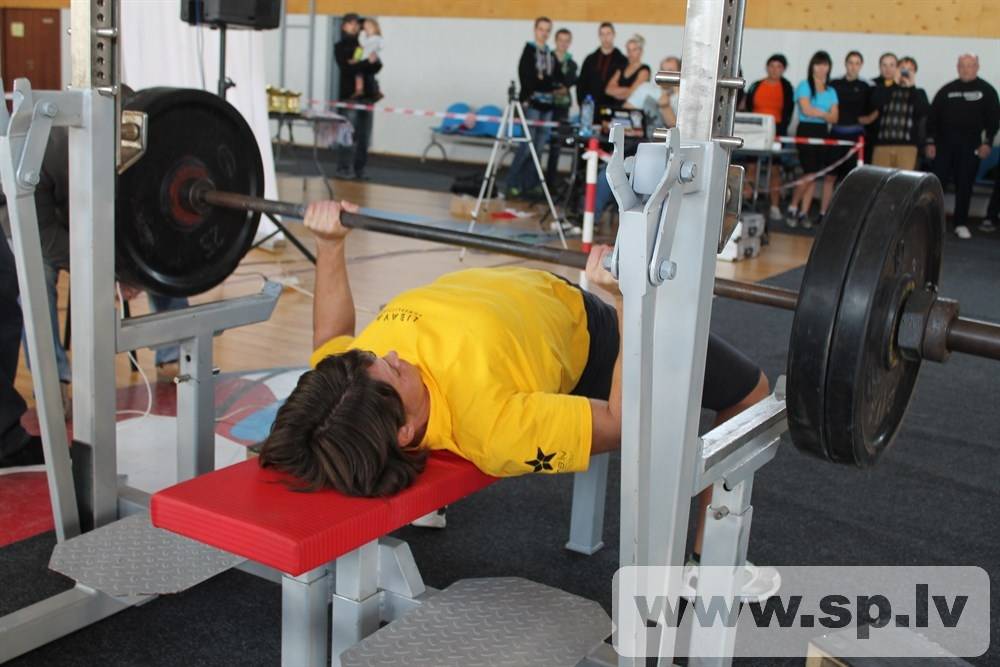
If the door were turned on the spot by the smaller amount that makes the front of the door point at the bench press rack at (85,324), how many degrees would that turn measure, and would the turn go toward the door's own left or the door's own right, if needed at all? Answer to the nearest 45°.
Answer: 0° — it already faces it

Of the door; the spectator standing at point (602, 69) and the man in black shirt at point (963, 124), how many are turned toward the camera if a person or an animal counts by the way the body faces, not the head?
3

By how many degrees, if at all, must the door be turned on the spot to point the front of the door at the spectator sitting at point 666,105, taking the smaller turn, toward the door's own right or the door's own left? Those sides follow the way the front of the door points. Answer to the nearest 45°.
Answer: approximately 45° to the door's own left

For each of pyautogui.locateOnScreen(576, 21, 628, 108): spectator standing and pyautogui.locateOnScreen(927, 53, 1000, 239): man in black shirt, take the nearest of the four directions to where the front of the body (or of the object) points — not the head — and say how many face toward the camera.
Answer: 2

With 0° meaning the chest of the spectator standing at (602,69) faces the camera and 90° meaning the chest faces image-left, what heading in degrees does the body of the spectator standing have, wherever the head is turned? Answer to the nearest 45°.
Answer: approximately 0°

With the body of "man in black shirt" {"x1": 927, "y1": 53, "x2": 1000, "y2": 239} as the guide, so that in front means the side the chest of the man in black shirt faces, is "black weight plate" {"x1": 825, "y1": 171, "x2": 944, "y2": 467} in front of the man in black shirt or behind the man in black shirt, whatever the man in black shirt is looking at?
in front

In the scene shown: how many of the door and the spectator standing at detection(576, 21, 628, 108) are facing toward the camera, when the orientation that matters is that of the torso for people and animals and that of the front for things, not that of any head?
2

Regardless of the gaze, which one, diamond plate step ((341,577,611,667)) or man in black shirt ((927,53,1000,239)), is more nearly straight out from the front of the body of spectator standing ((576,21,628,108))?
the diamond plate step

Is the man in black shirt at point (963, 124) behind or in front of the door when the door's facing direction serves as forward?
in front

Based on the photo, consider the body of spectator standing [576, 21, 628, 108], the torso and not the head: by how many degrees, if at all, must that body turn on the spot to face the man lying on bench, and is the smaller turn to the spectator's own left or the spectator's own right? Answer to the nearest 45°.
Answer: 0° — they already face them

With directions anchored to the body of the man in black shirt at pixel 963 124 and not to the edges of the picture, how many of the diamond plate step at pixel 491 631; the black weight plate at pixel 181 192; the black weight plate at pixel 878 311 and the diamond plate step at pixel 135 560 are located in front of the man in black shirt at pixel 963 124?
4

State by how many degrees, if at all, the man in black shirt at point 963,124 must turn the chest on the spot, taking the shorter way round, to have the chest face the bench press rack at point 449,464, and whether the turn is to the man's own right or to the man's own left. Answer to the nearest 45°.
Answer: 0° — they already face it

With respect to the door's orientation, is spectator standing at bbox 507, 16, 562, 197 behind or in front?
in front
